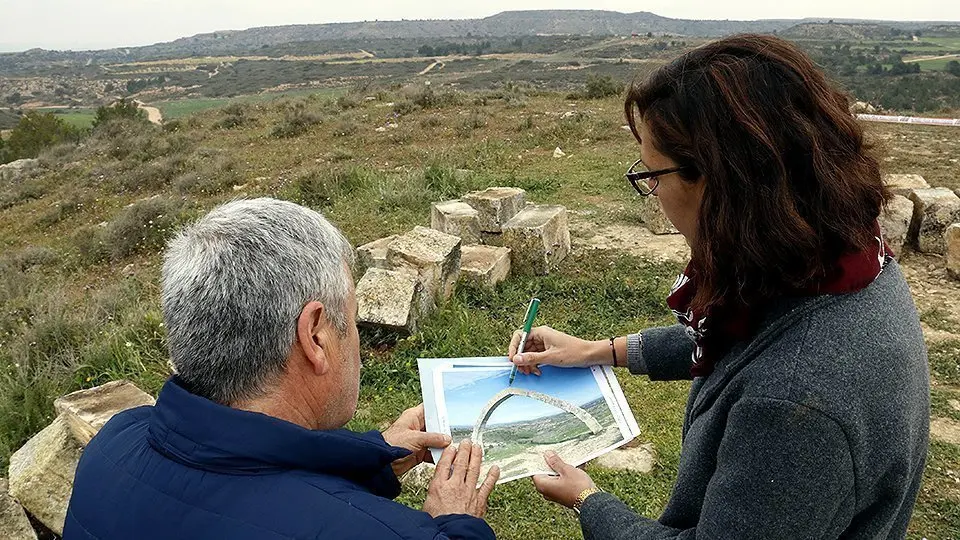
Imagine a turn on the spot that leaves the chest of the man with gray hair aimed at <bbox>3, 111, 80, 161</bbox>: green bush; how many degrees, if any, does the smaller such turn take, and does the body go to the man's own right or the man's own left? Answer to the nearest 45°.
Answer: approximately 45° to the man's own left

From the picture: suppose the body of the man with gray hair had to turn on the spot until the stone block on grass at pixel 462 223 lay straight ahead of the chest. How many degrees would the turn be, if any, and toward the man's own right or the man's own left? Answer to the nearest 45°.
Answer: approximately 45° to the man's own left

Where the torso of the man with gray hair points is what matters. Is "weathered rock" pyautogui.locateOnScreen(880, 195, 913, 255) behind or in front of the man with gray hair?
in front

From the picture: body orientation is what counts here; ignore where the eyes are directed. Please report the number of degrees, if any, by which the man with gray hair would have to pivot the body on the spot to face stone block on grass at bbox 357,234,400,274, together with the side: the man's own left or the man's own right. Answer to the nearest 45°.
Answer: approximately 45° to the man's own left

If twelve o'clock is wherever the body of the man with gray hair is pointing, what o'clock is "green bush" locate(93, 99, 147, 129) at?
The green bush is roughly at 10 o'clock from the man with gray hair.

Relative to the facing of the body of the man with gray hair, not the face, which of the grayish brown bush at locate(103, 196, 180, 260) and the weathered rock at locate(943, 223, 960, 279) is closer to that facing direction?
the weathered rock

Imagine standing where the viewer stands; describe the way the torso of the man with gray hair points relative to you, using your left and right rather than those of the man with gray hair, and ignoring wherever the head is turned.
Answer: facing away from the viewer and to the right of the viewer

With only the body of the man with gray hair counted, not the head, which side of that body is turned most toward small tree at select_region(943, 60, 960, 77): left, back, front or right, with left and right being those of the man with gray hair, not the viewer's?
front

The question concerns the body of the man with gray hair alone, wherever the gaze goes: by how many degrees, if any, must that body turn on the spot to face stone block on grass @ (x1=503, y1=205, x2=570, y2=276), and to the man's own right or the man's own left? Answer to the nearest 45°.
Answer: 0° — they already face it

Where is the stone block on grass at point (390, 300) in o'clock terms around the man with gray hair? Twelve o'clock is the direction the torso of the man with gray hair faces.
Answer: The stone block on grass is roughly at 11 o'clock from the man with gray hair.

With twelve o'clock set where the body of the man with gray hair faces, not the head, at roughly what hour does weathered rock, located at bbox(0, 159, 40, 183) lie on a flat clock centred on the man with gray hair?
The weathered rock is roughly at 10 o'clock from the man with gray hair.

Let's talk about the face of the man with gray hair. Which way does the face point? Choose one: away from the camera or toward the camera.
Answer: away from the camera

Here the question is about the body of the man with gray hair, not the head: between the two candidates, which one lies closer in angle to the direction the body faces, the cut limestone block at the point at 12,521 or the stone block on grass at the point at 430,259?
the stone block on grass

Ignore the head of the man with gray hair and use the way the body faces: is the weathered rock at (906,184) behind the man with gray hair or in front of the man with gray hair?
in front

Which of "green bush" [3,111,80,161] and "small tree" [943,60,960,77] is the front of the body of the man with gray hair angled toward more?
the small tree

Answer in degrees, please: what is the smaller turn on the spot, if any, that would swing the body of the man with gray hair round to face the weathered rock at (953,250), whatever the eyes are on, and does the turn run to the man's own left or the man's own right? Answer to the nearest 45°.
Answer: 0° — they already face it

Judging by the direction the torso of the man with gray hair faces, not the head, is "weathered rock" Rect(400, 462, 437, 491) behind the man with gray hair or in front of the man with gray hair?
in front

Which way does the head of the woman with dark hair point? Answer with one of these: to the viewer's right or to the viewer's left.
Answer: to the viewer's left

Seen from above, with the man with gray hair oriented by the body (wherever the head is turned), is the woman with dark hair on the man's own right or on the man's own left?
on the man's own right
